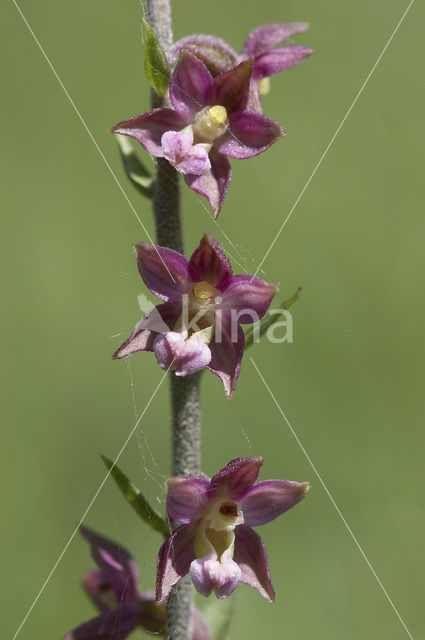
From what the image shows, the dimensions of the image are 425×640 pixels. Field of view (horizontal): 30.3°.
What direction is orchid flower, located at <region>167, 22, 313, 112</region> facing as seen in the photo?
to the viewer's right

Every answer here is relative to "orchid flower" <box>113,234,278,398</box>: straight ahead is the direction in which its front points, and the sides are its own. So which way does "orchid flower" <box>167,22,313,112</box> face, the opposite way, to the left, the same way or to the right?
to the left

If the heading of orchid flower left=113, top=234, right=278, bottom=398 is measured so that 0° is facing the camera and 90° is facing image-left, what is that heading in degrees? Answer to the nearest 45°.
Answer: approximately 0°

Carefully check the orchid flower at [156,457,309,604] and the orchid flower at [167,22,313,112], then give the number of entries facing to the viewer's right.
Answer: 1

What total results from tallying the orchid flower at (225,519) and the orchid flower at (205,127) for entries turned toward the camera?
2

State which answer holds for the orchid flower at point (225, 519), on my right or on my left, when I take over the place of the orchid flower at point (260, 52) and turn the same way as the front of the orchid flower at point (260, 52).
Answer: on my right
